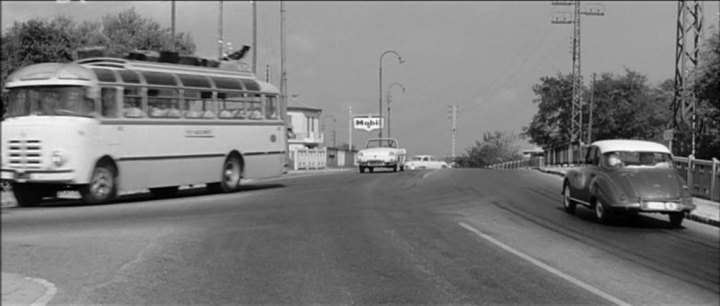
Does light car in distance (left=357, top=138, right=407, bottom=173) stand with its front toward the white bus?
yes

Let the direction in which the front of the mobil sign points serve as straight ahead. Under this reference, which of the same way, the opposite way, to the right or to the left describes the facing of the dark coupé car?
the opposite way

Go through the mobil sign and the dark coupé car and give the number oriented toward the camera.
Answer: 1

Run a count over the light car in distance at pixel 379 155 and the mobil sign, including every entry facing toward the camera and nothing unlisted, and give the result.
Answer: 2

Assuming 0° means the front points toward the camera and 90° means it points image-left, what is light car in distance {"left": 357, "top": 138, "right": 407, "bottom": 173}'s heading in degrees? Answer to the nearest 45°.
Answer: approximately 0°
